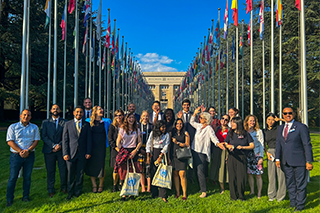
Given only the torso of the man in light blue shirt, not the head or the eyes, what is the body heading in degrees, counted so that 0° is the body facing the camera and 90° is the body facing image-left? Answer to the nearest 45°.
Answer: approximately 0°

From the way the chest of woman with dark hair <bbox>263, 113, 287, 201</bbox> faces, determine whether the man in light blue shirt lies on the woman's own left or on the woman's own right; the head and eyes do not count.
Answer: on the woman's own right

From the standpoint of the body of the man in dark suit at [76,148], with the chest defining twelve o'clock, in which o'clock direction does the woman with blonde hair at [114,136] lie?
The woman with blonde hair is roughly at 9 o'clock from the man in dark suit.

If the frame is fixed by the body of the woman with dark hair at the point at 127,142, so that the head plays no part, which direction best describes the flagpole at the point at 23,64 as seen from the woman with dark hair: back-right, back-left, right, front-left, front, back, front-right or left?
back-right

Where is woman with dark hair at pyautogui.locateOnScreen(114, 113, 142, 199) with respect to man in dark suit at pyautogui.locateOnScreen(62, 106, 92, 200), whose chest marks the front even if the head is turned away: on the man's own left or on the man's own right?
on the man's own left

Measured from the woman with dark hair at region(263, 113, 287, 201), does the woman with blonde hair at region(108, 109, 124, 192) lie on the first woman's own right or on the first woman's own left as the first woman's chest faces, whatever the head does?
on the first woman's own right

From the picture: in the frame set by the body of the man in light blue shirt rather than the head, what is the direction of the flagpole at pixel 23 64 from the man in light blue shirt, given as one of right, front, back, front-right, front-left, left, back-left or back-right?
back
